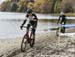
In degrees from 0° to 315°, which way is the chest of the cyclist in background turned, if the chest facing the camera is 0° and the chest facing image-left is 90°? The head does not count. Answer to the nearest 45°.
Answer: approximately 45°

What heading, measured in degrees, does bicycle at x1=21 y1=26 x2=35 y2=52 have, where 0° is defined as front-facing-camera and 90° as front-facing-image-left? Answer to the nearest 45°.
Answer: approximately 45°

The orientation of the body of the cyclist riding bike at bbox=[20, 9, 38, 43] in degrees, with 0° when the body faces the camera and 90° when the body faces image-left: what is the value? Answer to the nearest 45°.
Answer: approximately 45°
